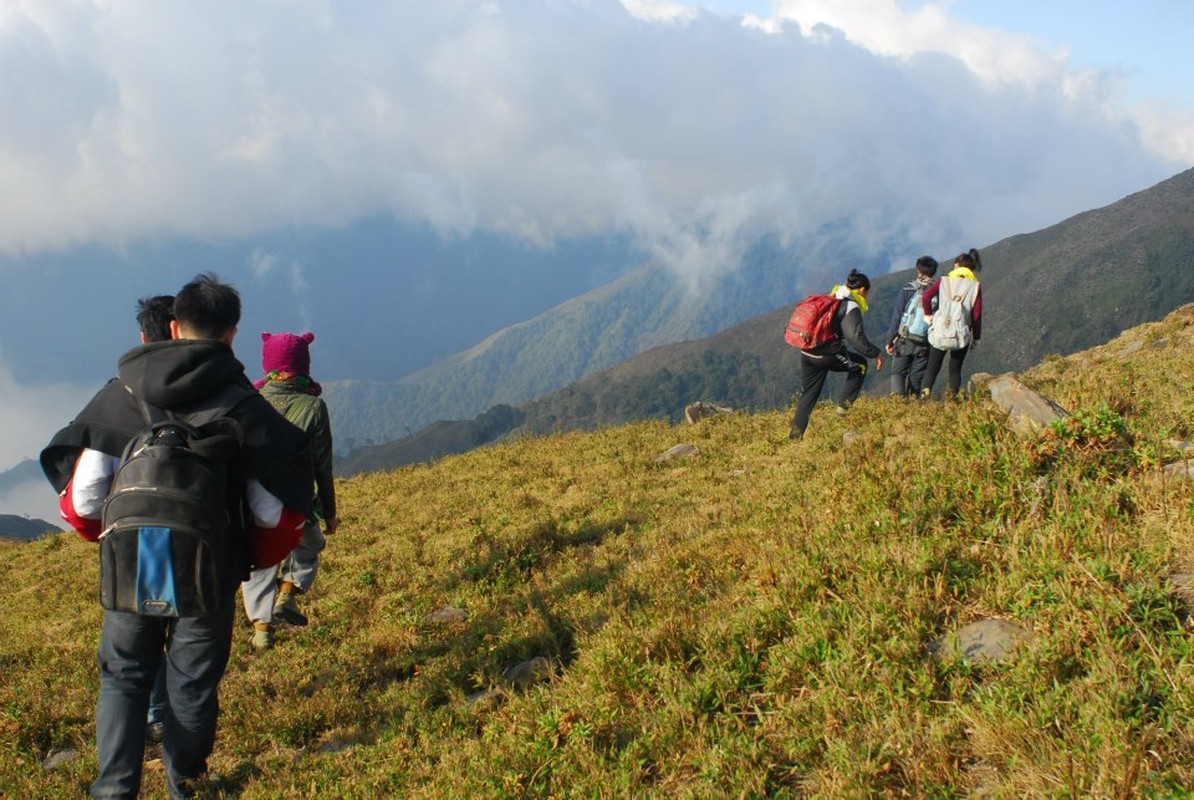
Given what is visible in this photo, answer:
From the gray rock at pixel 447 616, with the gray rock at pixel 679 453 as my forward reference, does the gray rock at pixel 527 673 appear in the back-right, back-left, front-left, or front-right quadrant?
back-right

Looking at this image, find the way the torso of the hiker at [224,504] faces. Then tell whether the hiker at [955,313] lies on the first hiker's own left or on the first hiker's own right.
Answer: on the first hiker's own right

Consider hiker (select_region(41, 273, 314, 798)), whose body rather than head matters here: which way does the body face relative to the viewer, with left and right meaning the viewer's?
facing away from the viewer

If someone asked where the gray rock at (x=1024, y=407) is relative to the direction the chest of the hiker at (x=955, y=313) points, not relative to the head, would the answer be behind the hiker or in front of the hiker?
behind

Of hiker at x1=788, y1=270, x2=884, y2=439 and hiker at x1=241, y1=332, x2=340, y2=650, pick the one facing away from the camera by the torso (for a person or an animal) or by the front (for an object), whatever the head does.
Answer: hiker at x1=241, y1=332, x2=340, y2=650

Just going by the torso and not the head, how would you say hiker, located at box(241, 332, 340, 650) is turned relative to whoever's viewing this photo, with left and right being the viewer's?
facing away from the viewer

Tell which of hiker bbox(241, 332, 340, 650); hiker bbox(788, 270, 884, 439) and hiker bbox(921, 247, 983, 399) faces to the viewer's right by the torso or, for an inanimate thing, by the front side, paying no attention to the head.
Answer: hiker bbox(788, 270, 884, 439)

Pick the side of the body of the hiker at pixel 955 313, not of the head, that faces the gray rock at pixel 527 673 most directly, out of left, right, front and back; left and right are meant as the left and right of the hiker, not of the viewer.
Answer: back

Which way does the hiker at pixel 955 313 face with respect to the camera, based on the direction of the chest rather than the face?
away from the camera
